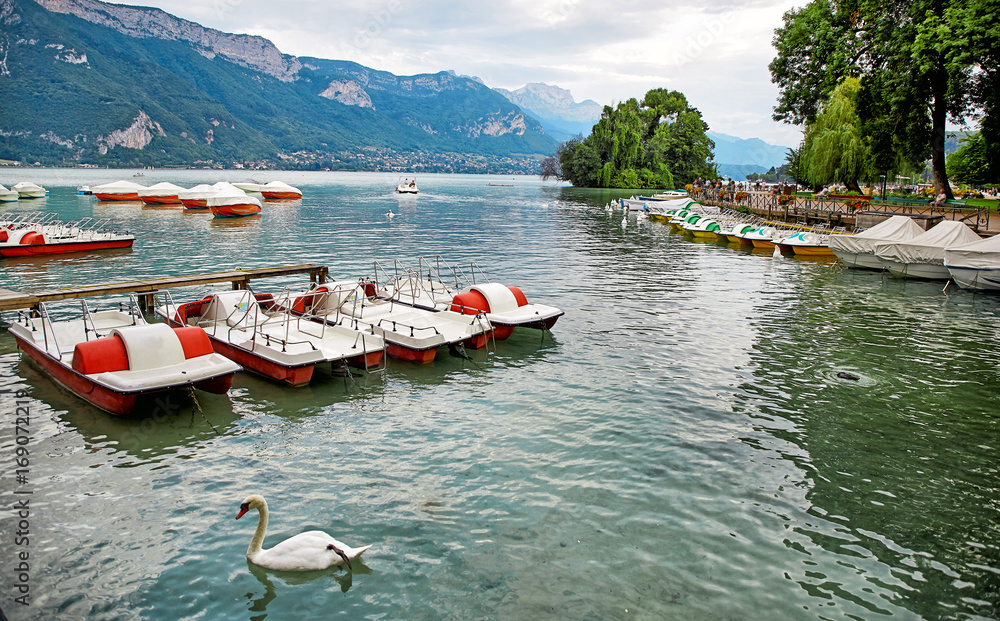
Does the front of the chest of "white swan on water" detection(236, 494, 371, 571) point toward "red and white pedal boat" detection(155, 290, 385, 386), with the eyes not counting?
no

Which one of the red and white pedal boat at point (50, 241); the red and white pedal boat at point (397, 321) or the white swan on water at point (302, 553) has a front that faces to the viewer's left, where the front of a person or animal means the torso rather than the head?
the white swan on water

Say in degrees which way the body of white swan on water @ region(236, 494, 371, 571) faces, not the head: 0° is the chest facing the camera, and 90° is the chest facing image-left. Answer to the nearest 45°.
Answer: approximately 90°

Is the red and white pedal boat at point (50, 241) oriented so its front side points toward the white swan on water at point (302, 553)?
no

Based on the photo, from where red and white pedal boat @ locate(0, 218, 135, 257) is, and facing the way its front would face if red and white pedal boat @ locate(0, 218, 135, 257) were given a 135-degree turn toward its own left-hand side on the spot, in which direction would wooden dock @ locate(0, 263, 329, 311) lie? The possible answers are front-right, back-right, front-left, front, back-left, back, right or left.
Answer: back-left

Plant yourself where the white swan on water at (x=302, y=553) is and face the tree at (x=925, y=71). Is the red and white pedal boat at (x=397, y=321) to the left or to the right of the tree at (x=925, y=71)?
left

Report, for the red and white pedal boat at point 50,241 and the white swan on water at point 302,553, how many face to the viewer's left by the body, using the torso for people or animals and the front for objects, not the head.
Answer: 1
